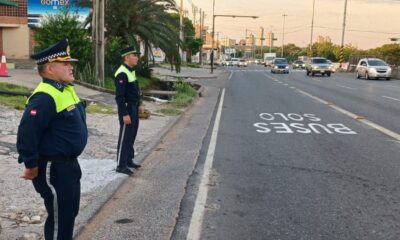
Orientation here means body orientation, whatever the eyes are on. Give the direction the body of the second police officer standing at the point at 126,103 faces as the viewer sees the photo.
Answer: to the viewer's right

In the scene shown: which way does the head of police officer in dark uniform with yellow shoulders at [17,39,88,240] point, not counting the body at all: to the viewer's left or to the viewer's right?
to the viewer's right

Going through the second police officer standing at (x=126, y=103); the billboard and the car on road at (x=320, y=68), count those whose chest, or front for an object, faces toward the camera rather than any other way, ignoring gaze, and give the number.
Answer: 2

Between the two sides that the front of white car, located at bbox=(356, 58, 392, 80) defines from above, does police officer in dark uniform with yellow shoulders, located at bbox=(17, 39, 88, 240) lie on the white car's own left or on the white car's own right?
on the white car's own right

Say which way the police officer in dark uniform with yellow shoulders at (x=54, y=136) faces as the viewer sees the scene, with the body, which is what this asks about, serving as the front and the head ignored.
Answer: to the viewer's right

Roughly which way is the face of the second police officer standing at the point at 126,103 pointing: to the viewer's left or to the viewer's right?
to the viewer's right

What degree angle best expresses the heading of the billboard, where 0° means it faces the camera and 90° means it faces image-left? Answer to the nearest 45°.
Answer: approximately 0°

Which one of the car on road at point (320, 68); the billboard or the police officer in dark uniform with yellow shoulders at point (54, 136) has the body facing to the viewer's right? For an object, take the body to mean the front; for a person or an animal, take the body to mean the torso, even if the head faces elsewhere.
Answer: the police officer in dark uniform with yellow shoulders
